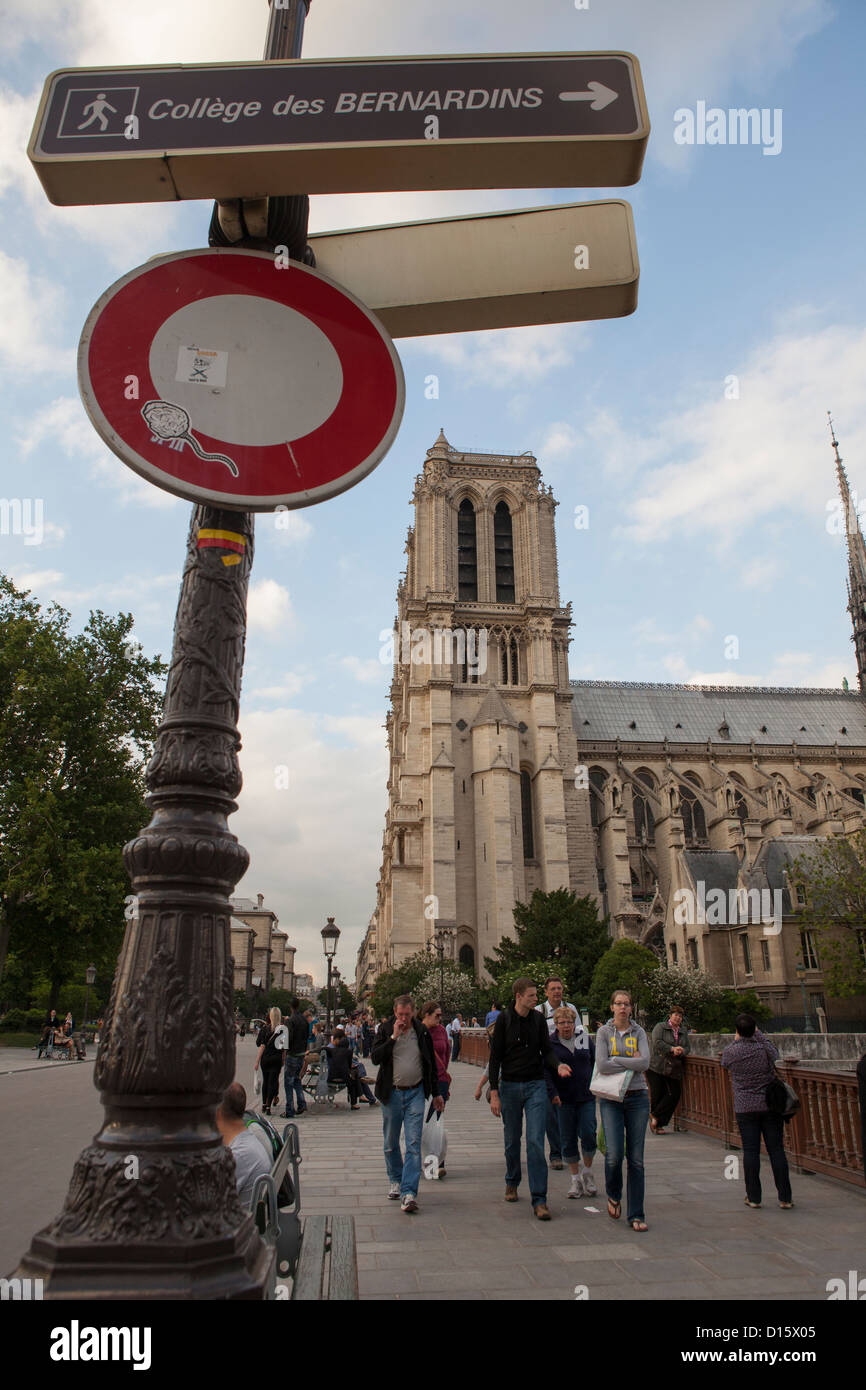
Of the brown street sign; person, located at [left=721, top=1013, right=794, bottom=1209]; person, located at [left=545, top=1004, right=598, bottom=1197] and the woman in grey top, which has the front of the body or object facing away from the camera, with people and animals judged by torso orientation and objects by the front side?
person, located at [left=721, top=1013, right=794, bottom=1209]

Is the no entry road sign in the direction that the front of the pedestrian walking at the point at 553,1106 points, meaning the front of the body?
yes

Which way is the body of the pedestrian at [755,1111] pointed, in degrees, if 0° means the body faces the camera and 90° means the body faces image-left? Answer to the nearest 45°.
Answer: approximately 180°
